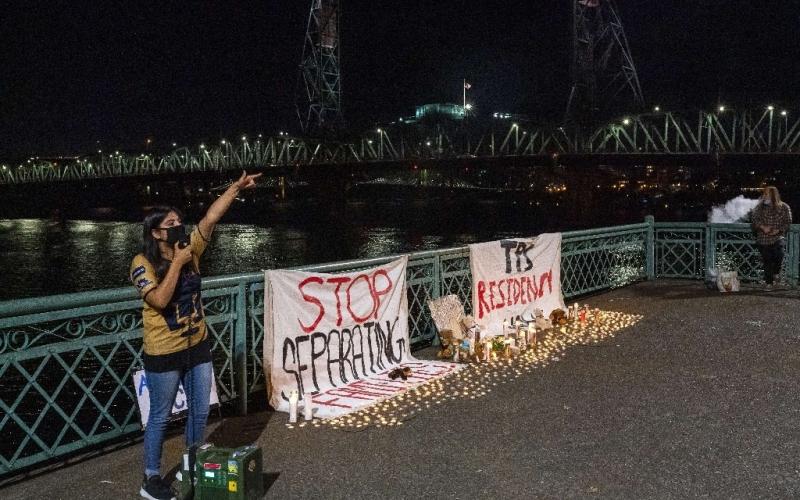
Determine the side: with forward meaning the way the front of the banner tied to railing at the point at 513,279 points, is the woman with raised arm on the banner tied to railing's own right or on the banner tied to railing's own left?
on the banner tied to railing's own right

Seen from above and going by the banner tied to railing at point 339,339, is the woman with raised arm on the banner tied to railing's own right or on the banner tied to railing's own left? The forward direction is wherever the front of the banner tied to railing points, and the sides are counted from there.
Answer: on the banner tied to railing's own right

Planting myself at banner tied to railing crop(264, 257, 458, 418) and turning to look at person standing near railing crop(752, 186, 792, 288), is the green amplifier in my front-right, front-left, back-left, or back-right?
back-right

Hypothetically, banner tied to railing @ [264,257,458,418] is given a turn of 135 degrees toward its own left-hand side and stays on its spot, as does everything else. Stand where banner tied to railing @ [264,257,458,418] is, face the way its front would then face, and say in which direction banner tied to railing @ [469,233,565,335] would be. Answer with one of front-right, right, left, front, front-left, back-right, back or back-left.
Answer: front-right

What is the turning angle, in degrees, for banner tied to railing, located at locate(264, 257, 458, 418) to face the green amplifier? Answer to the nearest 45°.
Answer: approximately 45° to its right

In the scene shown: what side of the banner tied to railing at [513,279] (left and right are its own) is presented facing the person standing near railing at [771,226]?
left

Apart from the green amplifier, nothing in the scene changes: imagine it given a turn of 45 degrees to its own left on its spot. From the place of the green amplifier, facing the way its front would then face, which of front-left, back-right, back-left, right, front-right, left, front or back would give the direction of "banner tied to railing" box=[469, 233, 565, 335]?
back-left

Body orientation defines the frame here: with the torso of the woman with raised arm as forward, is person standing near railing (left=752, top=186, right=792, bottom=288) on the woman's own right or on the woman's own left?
on the woman's own left

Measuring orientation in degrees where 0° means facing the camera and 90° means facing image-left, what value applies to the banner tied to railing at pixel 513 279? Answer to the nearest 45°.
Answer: approximately 315°
